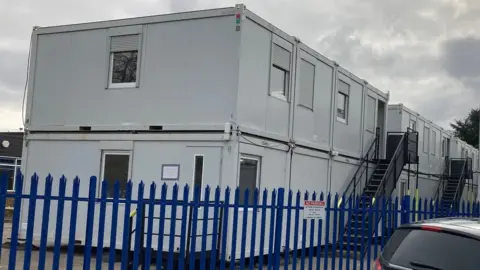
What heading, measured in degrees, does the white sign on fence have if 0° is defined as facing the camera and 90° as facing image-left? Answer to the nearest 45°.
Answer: approximately 0°

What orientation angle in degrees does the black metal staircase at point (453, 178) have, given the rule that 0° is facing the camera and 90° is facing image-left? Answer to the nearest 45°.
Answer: approximately 45°

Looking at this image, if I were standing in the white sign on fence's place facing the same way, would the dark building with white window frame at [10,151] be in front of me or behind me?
behind

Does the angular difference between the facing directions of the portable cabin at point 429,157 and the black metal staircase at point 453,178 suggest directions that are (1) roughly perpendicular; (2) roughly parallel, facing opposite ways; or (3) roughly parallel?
roughly perpendicular

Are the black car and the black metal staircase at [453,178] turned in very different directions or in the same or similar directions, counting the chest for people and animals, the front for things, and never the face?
very different directions

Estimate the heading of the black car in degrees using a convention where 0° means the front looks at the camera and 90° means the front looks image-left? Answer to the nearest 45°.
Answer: approximately 225°

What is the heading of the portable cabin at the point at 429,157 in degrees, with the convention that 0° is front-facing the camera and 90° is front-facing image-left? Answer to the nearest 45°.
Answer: approximately 315°

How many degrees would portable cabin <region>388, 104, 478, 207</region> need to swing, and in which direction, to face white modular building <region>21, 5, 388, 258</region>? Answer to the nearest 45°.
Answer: approximately 45° to its right

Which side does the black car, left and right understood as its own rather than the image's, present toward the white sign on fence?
left

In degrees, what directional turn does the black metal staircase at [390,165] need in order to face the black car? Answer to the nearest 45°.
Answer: approximately 45° to its left

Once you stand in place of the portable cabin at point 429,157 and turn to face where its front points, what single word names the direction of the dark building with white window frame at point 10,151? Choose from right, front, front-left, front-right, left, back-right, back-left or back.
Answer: back-right

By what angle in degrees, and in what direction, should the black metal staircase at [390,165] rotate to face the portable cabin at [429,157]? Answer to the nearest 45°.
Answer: approximately 135° to its right

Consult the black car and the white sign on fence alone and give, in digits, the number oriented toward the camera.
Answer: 1

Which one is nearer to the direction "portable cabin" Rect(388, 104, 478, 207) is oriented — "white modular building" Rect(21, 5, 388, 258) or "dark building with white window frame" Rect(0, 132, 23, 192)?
the white modular building

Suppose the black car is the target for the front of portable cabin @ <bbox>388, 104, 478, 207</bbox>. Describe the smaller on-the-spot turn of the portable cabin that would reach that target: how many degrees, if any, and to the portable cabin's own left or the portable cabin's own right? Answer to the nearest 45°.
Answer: approximately 45° to the portable cabin's own right
